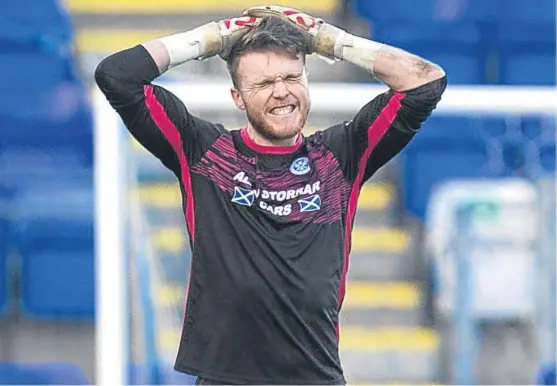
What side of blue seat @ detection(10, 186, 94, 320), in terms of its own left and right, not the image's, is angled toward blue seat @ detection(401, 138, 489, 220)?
left

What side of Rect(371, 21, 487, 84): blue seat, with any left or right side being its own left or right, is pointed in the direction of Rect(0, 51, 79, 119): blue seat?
right

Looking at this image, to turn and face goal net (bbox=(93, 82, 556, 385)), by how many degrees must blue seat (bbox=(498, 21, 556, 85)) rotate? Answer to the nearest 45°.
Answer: approximately 45° to its right

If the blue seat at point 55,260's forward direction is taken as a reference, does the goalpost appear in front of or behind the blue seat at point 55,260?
in front

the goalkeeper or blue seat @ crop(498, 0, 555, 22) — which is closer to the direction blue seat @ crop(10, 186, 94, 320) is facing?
the goalkeeper

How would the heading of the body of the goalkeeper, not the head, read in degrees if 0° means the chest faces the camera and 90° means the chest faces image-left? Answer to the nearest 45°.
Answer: approximately 0°

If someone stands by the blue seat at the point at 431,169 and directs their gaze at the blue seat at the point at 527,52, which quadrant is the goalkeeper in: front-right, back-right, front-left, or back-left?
back-right
